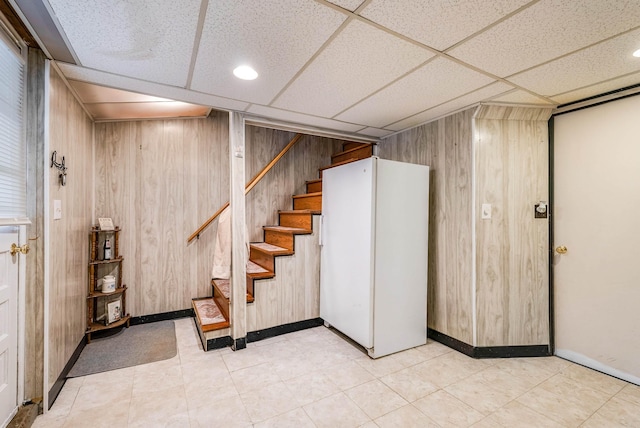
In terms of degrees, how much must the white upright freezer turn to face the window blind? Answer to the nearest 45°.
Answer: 0° — it already faces it

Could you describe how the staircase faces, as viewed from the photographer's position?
facing the viewer and to the left of the viewer

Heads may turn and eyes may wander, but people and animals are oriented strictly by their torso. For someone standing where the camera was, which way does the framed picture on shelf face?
facing the viewer and to the right of the viewer

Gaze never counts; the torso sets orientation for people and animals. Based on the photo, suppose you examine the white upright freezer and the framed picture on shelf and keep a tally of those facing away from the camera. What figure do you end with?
0

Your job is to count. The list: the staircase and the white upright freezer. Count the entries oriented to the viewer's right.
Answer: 0

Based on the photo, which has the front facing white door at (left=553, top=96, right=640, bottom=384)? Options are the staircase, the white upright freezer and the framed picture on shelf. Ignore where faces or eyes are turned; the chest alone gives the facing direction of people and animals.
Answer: the framed picture on shelf

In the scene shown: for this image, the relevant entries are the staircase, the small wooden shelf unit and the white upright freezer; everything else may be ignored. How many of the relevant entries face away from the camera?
0

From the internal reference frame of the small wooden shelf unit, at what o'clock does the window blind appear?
The window blind is roughly at 2 o'clock from the small wooden shelf unit.

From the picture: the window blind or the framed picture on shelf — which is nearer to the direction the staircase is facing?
the window blind

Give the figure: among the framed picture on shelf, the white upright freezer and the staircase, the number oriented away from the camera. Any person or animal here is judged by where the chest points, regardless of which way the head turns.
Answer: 0

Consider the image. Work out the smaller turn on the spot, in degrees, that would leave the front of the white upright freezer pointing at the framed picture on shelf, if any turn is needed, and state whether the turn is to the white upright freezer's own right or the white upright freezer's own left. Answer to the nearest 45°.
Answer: approximately 45° to the white upright freezer's own right

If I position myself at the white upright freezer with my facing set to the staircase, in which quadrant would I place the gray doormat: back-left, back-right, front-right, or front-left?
front-left

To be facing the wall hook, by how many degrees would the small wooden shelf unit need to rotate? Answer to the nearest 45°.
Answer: approximately 45° to its right

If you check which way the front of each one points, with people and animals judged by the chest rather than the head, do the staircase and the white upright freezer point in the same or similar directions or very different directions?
same or similar directions
